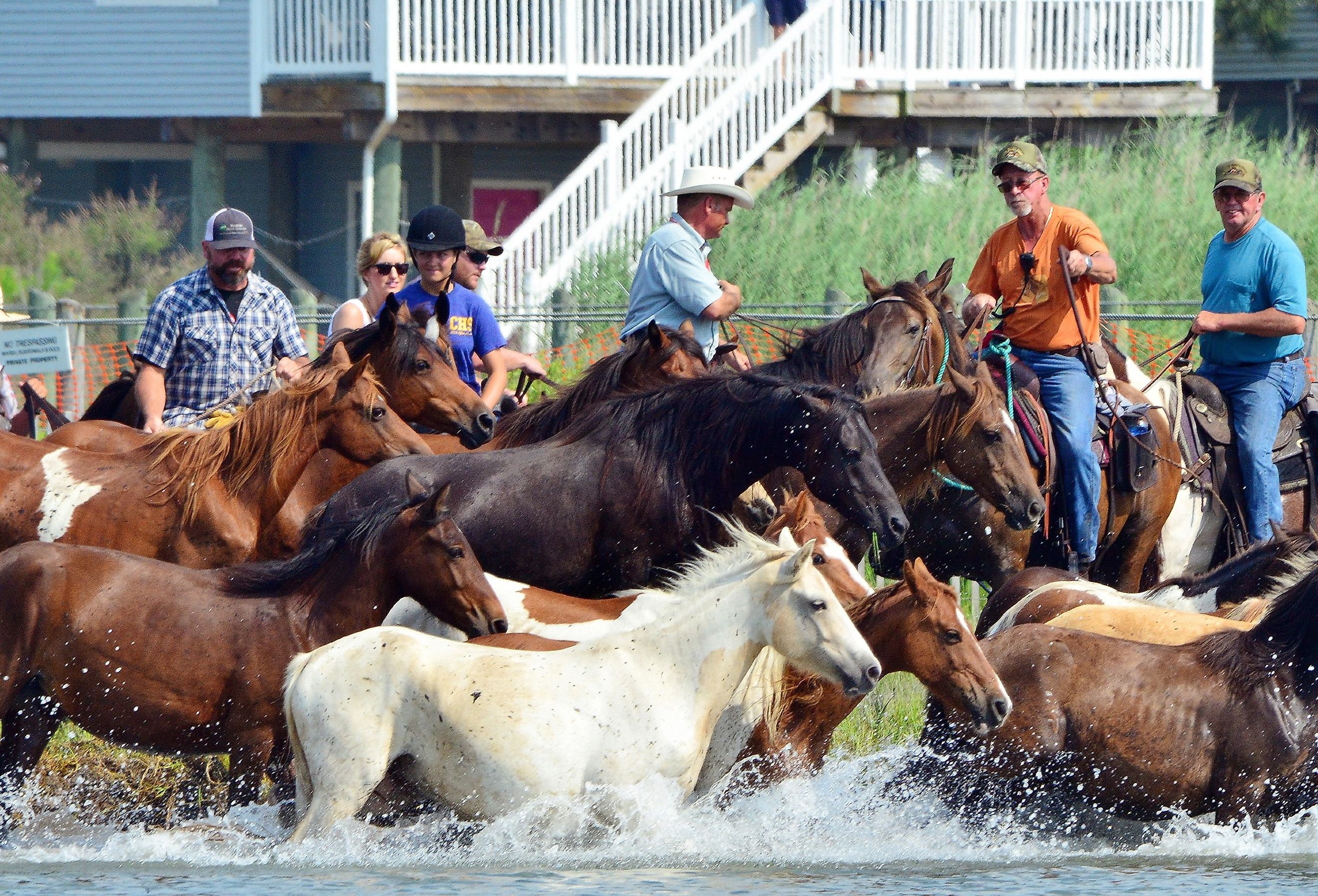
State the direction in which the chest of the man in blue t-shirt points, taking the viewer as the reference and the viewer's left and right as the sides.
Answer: facing the viewer and to the left of the viewer

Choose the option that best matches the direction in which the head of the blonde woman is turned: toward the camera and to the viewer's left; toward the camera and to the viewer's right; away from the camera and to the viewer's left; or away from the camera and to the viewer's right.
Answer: toward the camera and to the viewer's right

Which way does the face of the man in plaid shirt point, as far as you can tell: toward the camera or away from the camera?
toward the camera

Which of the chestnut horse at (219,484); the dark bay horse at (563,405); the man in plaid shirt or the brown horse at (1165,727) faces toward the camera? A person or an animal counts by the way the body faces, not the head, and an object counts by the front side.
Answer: the man in plaid shirt

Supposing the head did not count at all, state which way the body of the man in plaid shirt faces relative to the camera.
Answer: toward the camera

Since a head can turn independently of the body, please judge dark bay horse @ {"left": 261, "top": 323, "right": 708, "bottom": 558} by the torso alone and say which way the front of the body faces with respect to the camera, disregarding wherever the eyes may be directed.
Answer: to the viewer's right

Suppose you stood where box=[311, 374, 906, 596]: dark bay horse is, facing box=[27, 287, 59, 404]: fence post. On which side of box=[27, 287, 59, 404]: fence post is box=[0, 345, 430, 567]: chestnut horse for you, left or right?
left

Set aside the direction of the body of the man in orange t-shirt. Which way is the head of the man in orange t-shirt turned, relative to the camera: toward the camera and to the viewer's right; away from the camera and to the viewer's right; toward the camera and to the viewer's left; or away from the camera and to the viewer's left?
toward the camera and to the viewer's left

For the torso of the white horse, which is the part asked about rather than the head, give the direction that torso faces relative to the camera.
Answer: to the viewer's right

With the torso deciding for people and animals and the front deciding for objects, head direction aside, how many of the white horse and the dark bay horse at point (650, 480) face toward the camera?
0

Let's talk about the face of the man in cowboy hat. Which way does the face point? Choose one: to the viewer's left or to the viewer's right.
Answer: to the viewer's right

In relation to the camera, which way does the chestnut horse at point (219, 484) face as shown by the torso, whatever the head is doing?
to the viewer's right
